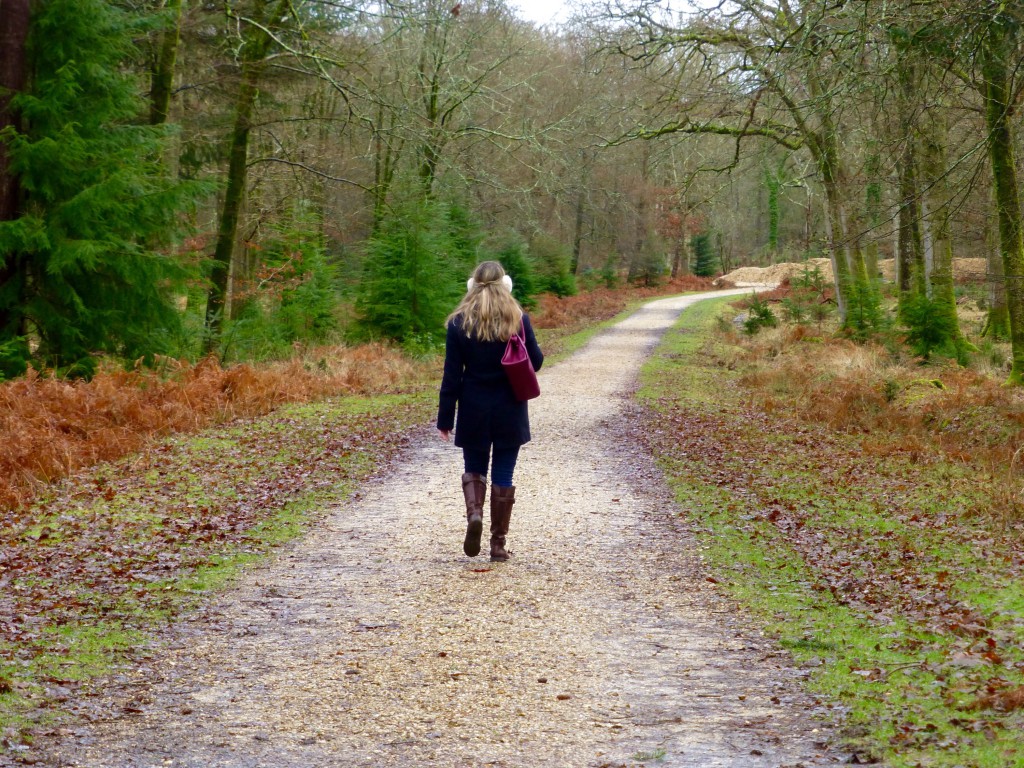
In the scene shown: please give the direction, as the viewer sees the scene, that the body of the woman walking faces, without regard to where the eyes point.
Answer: away from the camera

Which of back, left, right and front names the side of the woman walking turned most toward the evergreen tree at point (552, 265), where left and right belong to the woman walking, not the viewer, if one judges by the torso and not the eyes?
front

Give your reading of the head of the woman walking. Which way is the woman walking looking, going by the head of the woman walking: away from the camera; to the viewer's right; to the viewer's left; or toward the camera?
away from the camera

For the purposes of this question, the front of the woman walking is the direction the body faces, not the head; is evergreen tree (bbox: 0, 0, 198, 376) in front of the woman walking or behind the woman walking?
in front
